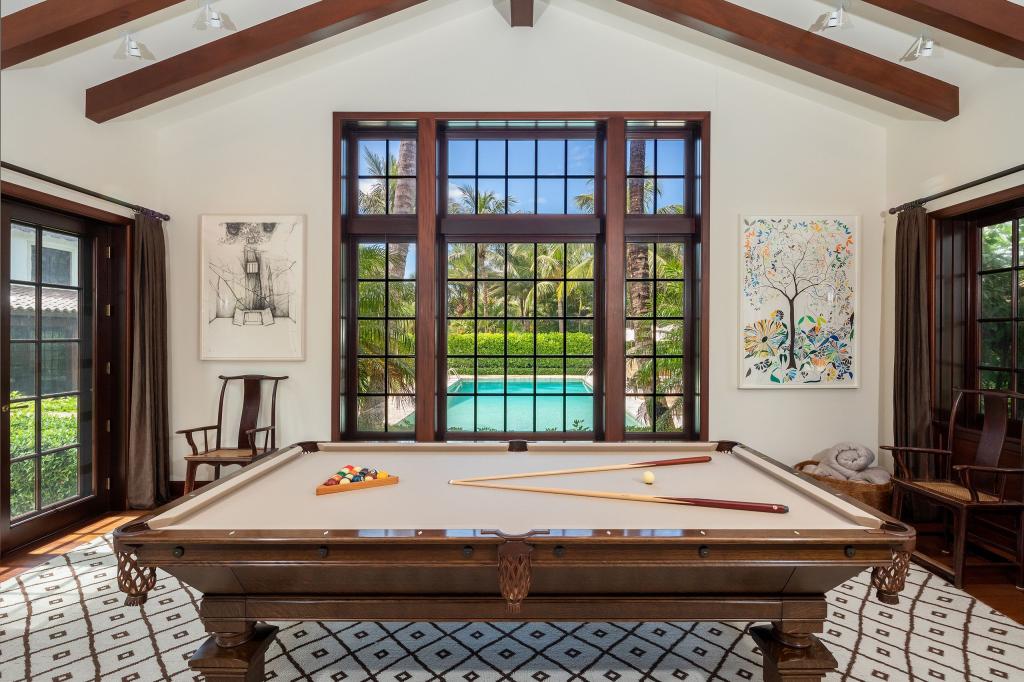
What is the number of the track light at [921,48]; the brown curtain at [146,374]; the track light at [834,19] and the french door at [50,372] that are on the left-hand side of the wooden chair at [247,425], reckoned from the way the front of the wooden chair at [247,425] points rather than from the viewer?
2

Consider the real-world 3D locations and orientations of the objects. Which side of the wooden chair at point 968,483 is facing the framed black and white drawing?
front

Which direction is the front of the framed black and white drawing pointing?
toward the camera

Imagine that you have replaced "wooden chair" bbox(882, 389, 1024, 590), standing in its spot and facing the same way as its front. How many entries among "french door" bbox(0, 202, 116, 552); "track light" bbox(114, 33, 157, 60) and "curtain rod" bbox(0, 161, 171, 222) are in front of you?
3

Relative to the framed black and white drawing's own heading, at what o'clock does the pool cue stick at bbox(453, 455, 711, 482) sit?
The pool cue stick is roughly at 11 o'clock from the framed black and white drawing.

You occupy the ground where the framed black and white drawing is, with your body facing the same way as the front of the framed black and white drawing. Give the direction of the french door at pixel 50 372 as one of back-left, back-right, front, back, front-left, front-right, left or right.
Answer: right

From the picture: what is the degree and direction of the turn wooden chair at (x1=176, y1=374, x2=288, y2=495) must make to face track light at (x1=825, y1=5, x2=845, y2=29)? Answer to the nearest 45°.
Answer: approximately 90° to its left

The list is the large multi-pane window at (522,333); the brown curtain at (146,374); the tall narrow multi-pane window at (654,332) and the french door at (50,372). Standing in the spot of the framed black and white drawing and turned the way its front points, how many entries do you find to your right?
2

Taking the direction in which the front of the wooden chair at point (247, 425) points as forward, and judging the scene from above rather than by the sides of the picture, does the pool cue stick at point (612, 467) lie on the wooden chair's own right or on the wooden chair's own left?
on the wooden chair's own left

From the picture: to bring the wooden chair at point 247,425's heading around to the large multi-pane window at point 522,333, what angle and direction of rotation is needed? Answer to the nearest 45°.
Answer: approximately 135° to its left

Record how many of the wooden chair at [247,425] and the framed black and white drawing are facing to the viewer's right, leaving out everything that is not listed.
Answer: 0

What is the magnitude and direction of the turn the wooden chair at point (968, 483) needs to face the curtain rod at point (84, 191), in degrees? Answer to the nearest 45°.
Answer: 0° — it already faces it

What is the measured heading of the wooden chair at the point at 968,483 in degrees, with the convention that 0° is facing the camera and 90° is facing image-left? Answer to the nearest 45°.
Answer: approximately 45°

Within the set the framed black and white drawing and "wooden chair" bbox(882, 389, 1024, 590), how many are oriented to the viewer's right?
0

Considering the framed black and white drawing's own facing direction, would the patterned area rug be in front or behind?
in front
